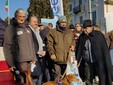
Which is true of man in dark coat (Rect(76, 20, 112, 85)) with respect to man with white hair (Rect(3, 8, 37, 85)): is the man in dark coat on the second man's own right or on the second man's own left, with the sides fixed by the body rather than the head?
on the second man's own left

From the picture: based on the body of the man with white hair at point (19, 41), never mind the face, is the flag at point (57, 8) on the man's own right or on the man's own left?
on the man's own left

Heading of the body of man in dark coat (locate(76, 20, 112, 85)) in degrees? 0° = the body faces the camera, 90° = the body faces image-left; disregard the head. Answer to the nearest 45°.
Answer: approximately 45°

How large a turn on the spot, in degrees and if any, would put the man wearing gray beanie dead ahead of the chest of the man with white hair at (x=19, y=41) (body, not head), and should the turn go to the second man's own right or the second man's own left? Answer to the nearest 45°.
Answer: approximately 90° to the second man's own left

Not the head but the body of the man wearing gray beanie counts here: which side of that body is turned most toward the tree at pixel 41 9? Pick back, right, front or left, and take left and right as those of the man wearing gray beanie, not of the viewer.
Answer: back

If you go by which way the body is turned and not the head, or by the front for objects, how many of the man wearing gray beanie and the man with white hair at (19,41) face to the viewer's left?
0

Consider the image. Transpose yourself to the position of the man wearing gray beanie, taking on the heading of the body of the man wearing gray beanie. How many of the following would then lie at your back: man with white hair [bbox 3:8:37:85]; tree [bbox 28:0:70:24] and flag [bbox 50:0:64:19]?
2

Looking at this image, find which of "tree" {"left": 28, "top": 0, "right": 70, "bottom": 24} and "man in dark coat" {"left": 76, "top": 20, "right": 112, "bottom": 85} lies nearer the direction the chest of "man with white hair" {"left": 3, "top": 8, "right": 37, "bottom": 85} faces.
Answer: the man in dark coat

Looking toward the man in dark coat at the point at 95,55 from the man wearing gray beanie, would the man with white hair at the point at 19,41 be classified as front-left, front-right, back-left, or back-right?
back-right

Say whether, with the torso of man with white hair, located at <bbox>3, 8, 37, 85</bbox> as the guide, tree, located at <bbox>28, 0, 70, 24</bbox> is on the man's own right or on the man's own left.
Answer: on the man's own left

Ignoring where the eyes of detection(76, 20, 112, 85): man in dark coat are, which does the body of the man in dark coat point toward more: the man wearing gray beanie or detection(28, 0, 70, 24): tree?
the man wearing gray beanie

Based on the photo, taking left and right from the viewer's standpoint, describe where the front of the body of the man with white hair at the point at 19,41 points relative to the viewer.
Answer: facing the viewer and to the right of the viewer

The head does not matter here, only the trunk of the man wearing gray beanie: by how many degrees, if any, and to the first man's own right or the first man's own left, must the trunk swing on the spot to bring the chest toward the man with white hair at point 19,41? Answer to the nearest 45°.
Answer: approximately 45° to the first man's own right

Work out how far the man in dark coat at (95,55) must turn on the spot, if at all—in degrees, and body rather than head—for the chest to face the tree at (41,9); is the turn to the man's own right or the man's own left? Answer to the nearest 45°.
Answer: approximately 135° to the man's own right
